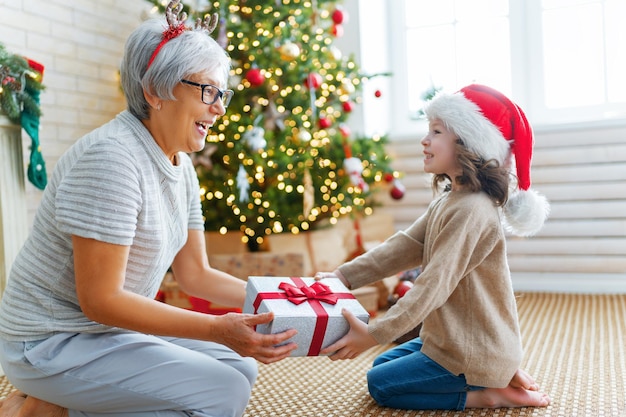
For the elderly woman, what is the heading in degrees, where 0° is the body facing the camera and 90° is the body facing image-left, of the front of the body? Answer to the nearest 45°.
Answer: approximately 270°

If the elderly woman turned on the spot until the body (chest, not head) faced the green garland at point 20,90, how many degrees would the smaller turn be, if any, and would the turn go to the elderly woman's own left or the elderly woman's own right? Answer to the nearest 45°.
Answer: approximately 90° to the elderly woman's own left

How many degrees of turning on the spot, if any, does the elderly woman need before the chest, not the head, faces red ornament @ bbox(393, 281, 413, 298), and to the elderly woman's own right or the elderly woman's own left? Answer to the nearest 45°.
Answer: approximately 45° to the elderly woman's own left

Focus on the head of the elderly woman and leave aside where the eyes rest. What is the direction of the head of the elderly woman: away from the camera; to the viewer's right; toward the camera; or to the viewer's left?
to the viewer's right

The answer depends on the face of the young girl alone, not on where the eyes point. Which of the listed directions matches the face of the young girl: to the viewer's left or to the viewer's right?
to the viewer's left

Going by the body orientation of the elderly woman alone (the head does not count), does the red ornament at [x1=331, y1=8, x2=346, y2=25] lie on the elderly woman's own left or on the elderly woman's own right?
on the elderly woman's own left

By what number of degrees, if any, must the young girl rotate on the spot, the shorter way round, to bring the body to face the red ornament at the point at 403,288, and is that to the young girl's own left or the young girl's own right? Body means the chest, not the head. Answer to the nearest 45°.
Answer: approximately 90° to the young girl's own right

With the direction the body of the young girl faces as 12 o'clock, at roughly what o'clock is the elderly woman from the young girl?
The elderly woman is roughly at 11 o'clock from the young girl.

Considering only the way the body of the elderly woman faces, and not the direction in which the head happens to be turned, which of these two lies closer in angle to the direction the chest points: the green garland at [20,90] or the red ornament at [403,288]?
the red ornament

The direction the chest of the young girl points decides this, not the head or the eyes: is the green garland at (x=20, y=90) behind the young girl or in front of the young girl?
in front

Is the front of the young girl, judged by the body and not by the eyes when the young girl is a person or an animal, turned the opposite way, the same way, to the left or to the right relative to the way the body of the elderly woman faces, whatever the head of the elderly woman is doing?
the opposite way

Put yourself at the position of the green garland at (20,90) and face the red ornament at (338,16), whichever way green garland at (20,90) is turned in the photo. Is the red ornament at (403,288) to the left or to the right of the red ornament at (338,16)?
right

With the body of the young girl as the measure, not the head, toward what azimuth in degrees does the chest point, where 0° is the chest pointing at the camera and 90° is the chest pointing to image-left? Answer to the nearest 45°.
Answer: approximately 90°

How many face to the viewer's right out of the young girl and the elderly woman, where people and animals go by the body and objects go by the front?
1

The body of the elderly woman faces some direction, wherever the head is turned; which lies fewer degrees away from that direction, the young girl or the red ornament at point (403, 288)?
the young girl
